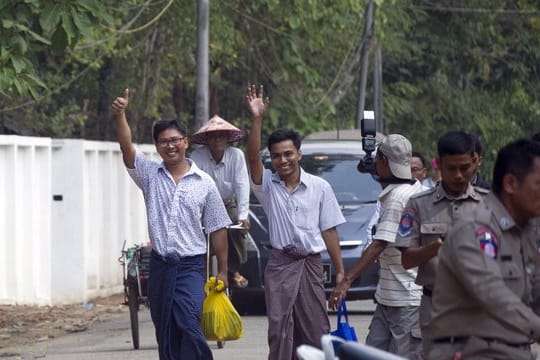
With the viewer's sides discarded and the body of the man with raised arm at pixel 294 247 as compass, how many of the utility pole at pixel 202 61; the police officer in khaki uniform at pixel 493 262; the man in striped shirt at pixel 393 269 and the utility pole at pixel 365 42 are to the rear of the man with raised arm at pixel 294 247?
2

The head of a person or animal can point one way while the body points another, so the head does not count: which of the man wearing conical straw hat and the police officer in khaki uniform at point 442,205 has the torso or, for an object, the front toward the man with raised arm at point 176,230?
the man wearing conical straw hat

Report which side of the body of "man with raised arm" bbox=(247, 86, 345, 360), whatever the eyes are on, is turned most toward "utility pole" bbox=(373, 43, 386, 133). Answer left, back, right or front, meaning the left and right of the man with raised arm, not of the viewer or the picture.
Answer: back

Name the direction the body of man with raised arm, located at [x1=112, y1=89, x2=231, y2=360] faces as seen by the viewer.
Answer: toward the camera

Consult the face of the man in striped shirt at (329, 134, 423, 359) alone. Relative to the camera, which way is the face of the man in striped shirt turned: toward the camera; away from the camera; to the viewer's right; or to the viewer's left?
to the viewer's left

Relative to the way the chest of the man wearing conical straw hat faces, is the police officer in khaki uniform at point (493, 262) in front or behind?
in front

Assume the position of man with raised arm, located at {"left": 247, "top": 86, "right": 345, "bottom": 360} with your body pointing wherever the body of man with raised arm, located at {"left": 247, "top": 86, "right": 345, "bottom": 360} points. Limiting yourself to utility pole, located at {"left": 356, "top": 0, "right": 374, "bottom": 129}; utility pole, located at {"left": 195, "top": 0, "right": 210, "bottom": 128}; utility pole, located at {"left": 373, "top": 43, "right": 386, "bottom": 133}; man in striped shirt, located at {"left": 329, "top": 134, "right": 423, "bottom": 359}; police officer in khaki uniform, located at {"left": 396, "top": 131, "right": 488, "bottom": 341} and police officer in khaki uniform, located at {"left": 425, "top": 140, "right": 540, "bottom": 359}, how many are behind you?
3

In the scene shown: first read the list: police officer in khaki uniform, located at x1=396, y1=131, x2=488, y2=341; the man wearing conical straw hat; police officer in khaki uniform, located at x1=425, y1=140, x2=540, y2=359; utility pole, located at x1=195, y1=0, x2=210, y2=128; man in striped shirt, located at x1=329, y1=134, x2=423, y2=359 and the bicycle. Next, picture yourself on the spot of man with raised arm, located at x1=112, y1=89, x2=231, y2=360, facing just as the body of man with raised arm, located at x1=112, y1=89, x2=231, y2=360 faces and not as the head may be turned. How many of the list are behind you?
3

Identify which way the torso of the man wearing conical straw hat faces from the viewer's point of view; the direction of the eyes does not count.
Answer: toward the camera

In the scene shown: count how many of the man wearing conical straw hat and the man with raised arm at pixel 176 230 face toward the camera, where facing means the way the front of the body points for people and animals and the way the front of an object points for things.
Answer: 2

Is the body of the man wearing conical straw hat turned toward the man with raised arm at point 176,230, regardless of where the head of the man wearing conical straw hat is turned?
yes

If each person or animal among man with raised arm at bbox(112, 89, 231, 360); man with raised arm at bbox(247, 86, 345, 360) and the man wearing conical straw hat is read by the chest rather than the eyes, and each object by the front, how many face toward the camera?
3

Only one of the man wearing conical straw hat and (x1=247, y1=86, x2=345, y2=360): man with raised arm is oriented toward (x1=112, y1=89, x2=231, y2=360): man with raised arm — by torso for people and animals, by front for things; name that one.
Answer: the man wearing conical straw hat

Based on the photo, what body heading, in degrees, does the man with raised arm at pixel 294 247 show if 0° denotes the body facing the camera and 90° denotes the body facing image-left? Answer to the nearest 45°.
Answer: approximately 0°
